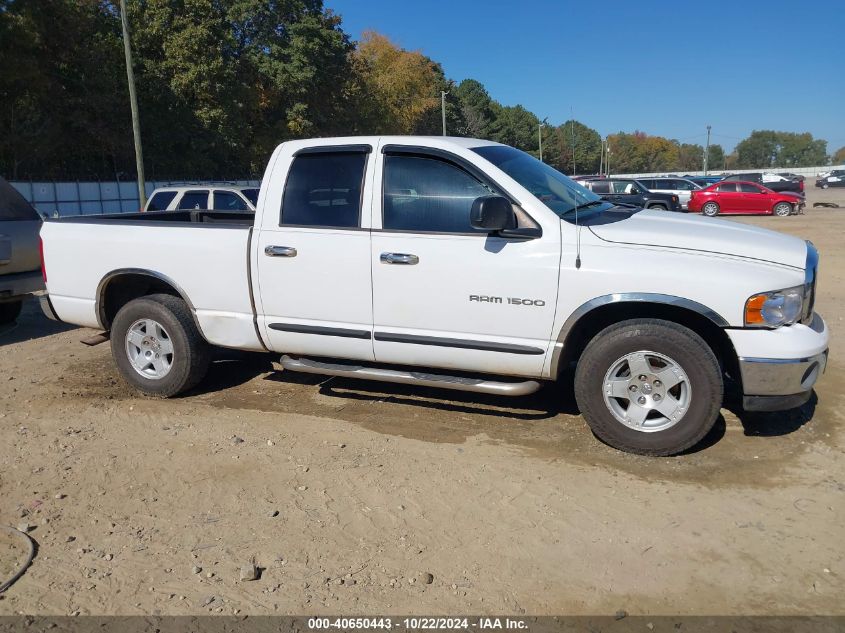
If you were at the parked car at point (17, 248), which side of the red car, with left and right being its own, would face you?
right

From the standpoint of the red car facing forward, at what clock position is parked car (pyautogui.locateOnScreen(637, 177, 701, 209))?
The parked car is roughly at 7 o'clock from the red car.

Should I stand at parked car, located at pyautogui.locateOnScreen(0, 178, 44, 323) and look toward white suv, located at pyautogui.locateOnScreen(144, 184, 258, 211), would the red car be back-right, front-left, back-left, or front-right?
front-right

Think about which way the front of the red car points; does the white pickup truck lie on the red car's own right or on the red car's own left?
on the red car's own right

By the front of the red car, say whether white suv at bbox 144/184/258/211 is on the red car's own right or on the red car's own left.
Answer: on the red car's own right

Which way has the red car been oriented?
to the viewer's right
